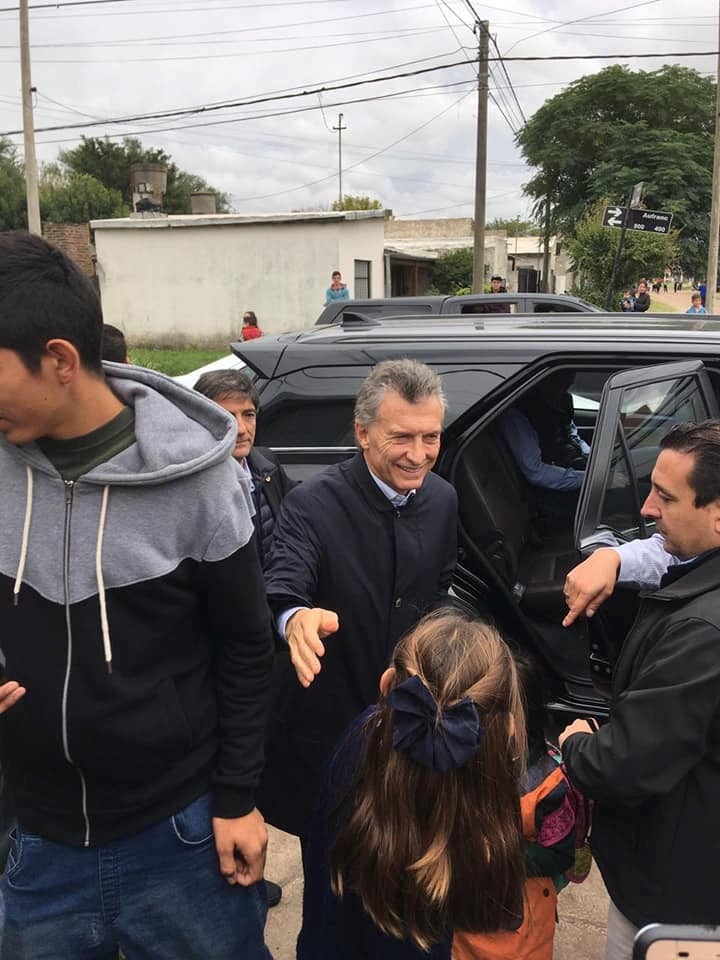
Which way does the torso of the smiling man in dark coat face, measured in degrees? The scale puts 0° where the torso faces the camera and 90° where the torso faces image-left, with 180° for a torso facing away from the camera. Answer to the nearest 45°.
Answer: approximately 315°

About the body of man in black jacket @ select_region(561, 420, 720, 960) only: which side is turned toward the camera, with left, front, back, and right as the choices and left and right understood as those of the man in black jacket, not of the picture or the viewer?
left

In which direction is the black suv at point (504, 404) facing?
to the viewer's right

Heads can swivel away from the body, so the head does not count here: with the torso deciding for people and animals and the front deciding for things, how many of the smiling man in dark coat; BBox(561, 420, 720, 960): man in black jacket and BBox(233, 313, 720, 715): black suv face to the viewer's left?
1

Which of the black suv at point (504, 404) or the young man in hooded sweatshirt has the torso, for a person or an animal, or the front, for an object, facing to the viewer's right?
the black suv

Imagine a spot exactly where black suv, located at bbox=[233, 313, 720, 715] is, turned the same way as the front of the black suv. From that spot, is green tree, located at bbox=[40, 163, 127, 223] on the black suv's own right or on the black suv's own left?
on the black suv's own left

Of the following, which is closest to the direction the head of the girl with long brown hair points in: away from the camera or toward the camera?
away from the camera

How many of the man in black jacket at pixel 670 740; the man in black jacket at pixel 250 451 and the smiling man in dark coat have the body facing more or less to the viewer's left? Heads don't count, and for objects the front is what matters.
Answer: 1

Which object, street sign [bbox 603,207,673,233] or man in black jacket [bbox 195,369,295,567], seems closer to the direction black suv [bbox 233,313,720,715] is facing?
the street sign

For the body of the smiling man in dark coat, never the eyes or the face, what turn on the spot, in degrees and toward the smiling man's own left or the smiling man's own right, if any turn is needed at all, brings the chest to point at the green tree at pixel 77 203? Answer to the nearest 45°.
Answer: approximately 135° to the smiling man's own left

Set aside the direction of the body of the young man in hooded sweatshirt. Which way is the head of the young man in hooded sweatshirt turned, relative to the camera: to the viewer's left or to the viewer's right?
to the viewer's left
